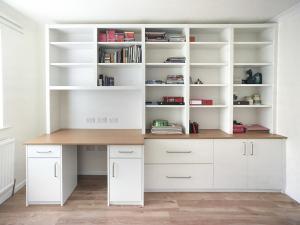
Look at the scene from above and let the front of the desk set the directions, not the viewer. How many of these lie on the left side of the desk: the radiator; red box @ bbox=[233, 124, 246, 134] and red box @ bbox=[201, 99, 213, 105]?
2

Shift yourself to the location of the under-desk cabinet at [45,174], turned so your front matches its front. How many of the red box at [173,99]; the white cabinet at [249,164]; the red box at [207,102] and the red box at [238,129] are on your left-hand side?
4

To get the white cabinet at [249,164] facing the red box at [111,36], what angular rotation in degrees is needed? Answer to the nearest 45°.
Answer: approximately 90° to its right

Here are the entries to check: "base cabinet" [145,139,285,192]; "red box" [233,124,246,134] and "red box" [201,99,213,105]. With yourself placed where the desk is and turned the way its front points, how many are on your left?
3

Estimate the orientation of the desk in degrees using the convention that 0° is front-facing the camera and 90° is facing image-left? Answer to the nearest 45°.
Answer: approximately 0°

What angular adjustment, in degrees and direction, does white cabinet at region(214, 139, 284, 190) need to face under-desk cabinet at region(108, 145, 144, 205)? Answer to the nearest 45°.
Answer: approximately 45° to its right

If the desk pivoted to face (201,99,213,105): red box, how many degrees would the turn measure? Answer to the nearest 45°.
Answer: approximately 90° to its left
